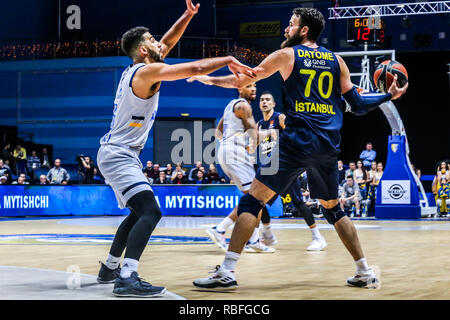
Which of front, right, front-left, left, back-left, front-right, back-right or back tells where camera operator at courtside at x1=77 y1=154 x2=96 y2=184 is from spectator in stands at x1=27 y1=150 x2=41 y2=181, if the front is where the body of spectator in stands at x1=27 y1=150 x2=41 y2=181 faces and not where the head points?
front-left

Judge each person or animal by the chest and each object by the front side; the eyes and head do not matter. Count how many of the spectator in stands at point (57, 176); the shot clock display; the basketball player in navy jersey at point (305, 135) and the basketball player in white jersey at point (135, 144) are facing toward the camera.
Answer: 2

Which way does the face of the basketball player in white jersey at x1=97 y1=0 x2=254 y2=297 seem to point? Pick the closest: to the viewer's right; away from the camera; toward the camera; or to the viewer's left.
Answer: to the viewer's right

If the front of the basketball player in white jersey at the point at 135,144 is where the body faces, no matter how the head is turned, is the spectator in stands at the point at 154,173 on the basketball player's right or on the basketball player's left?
on the basketball player's left

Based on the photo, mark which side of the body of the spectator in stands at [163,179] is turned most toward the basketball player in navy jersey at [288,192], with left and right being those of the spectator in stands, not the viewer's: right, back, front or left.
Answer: front

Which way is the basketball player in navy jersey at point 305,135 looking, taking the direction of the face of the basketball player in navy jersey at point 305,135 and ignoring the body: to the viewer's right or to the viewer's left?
to the viewer's left

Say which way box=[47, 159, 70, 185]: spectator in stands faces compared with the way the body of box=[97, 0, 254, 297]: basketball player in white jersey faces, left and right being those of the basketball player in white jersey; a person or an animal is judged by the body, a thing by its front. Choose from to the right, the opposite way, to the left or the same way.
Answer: to the right

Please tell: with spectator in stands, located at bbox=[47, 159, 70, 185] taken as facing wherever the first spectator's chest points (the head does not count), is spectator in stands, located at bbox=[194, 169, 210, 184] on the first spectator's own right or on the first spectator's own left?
on the first spectator's own left

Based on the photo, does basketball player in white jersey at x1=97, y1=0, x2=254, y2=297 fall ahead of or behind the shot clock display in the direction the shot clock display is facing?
ahead

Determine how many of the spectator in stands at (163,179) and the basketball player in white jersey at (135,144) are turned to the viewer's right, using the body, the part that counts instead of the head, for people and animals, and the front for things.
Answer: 1

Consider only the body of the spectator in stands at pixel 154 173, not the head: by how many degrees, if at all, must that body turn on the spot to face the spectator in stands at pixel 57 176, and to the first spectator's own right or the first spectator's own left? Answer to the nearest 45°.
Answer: approximately 90° to the first spectator's own right
